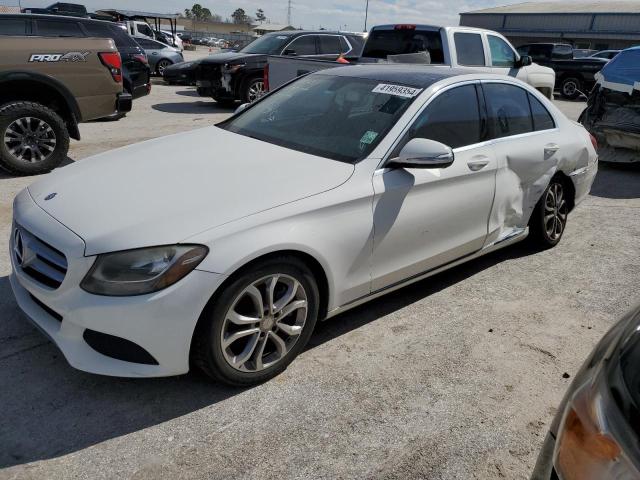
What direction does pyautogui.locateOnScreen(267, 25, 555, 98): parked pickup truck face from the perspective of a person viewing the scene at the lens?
facing away from the viewer and to the right of the viewer

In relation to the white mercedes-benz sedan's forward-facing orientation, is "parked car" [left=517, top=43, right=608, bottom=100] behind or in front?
behind

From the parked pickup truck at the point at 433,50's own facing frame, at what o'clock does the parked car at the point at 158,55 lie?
the parked car at the point at 158,55 is roughly at 9 o'clock from the parked pickup truck at the point at 433,50.

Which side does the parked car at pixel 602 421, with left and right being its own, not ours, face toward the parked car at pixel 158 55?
right

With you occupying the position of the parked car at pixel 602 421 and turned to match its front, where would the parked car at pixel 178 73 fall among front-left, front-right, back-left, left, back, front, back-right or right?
right

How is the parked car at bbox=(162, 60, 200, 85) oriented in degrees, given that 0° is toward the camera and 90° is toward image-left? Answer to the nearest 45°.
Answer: approximately 45°

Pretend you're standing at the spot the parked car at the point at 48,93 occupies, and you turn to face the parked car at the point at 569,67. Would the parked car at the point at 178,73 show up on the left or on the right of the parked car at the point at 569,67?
left

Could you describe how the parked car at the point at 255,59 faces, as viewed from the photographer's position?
facing the viewer and to the left of the viewer

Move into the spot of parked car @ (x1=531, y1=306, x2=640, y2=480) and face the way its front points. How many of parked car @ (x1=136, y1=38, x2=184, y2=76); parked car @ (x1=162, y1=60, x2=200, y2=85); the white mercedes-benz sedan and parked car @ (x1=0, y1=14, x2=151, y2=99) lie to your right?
4

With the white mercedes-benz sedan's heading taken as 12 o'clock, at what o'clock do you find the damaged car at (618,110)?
The damaged car is roughly at 6 o'clock from the white mercedes-benz sedan.

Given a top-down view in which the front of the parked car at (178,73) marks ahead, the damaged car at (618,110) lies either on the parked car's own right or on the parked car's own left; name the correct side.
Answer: on the parked car's own left

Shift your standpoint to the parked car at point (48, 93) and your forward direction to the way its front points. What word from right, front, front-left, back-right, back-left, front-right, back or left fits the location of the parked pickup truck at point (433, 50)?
back

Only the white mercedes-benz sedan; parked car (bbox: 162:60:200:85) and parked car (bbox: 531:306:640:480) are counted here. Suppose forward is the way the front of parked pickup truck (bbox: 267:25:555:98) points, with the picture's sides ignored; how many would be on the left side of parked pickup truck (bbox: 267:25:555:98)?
1

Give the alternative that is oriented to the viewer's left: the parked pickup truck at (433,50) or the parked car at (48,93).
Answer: the parked car at (48,93)

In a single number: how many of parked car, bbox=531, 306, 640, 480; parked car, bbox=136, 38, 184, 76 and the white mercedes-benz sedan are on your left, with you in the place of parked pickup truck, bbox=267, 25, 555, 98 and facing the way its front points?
1

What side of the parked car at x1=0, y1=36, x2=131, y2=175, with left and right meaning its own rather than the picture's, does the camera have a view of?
left

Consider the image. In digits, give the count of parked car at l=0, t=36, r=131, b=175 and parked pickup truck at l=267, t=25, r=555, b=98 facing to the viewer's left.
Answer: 1

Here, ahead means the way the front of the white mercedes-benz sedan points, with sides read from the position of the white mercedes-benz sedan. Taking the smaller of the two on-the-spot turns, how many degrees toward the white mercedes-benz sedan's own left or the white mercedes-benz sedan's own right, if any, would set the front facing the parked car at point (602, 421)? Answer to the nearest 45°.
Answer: approximately 90° to the white mercedes-benz sedan's own left
